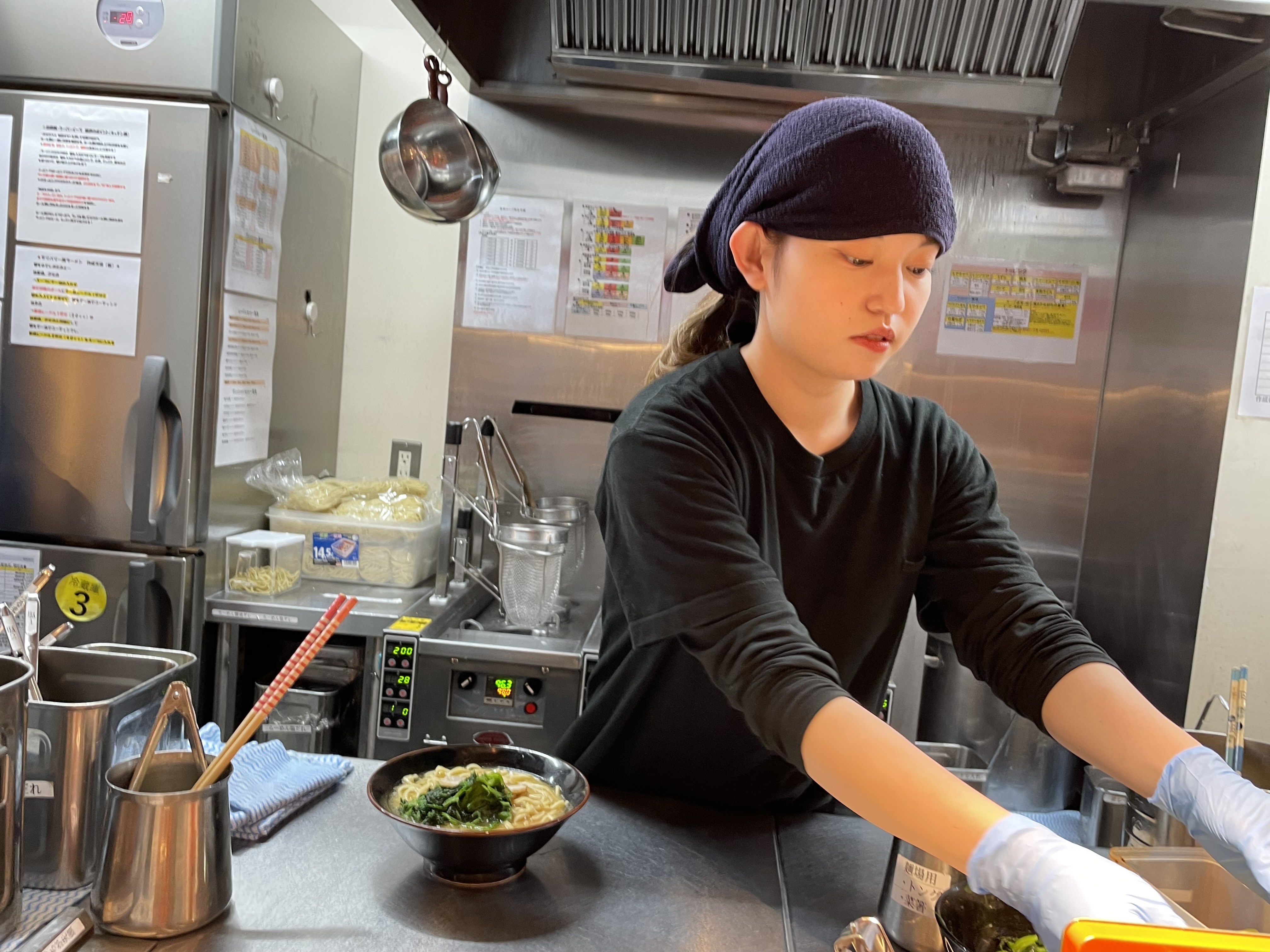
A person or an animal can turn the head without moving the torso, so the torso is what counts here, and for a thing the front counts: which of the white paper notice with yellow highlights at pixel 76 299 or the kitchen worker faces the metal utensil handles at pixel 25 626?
the white paper notice with yellow highlights

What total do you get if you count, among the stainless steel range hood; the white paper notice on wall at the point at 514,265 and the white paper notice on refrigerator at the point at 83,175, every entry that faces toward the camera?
3

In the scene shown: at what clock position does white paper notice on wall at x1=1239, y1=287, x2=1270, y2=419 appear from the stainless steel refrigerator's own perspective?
The white paper notice on wall is roughly at 10 o'clock from the stainless steel refrigerator.

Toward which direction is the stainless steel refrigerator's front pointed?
toward the camera

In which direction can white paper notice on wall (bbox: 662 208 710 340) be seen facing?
toward the camera

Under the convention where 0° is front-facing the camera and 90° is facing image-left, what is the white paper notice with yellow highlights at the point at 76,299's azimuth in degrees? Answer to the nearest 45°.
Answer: approximately 0°

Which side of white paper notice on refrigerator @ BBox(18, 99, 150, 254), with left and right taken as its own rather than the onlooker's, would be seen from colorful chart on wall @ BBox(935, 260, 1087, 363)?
left

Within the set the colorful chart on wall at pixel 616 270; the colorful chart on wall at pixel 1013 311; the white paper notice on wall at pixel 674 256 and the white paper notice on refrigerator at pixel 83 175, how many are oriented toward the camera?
4

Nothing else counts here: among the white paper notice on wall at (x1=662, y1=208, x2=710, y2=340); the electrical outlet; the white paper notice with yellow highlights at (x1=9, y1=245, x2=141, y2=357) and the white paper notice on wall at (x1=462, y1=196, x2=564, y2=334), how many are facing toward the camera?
4

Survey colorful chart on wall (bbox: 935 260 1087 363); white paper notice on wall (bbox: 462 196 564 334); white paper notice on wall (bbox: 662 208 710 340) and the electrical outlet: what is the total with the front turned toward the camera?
4

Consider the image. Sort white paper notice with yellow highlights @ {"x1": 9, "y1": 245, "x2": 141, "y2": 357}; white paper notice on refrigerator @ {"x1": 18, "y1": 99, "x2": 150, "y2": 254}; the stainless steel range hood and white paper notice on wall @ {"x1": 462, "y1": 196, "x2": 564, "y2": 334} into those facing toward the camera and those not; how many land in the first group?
4

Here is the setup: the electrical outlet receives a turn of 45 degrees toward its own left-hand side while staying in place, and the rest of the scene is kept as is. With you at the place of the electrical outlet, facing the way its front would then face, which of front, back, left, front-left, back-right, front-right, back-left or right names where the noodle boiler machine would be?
front-right

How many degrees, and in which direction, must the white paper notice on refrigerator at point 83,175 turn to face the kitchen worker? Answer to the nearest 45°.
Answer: approximately 45° to its left

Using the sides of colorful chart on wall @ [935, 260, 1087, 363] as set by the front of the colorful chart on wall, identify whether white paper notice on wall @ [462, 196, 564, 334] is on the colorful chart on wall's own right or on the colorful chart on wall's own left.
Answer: on the colorful chart on wall's own right

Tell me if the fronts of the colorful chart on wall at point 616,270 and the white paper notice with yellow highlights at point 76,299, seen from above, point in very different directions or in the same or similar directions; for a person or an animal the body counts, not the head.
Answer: same or similar directions

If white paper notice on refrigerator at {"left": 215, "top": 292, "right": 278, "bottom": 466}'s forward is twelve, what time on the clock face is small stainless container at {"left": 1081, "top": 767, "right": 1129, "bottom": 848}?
The small stainless container is roughly at 12 o'clock from the white paper notice on refrigerator.

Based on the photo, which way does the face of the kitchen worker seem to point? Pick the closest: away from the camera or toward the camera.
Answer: toward the camera

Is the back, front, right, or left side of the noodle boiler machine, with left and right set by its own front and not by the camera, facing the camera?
front

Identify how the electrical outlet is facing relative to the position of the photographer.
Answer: facing the viewer

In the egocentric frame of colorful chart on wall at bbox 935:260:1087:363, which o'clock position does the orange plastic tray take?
The orange plastic tray is roughly at 12 o'clock from the colorful chart on wall.
